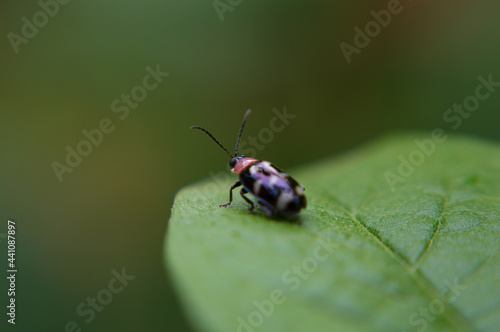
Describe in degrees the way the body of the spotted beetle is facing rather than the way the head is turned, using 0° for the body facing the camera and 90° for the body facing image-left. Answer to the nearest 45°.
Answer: approximately 135°
